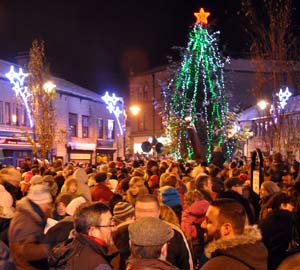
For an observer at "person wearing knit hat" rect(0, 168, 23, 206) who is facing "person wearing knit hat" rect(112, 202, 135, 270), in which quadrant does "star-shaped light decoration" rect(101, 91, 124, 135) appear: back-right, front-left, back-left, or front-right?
back-left

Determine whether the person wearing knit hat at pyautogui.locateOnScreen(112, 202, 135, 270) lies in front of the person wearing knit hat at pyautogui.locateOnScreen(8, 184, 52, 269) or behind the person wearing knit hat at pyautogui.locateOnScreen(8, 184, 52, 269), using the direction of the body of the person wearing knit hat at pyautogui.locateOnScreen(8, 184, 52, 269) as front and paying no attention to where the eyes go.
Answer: in front

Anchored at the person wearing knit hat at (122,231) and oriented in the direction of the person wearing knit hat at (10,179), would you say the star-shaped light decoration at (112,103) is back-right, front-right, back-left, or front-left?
front-right

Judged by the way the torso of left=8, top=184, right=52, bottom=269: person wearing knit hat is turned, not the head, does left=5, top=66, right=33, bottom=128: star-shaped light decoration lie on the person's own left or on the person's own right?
on the person's own left

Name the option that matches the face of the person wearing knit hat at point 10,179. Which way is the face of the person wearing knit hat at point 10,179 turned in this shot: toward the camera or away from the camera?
away from the camera
